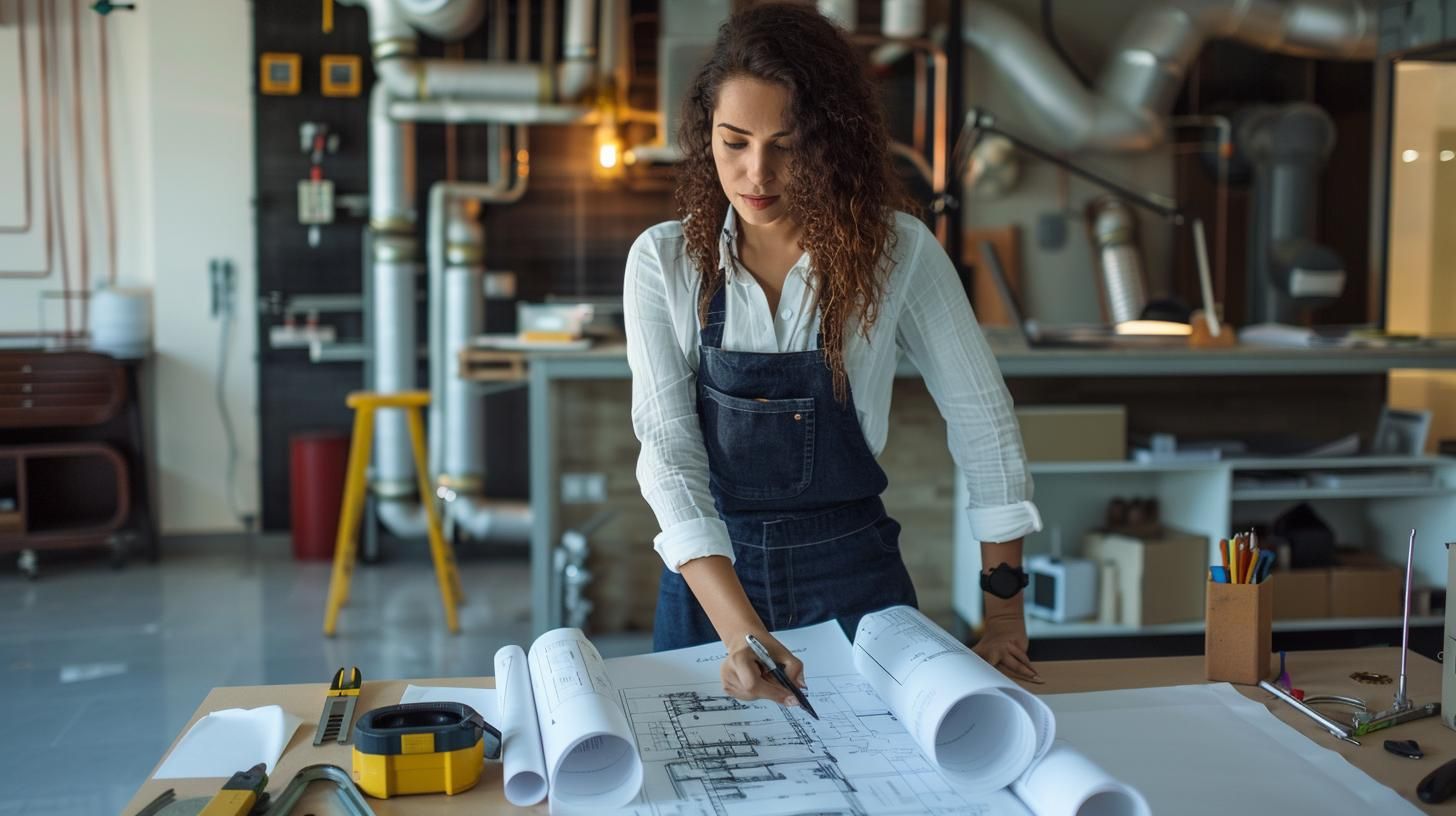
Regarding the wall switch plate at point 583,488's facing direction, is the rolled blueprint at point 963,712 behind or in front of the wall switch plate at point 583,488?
in front

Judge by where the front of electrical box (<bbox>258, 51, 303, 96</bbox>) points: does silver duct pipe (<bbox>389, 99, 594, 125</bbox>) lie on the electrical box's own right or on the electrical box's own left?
on the electrical box's own left

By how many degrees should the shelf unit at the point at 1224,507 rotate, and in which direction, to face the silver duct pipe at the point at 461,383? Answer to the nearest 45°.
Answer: approximately 90° to its right

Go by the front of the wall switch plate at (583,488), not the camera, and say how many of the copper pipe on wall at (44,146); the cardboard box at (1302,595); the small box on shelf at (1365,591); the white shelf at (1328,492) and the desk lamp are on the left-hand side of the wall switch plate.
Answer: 4

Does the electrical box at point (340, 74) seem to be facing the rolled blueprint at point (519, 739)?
yes

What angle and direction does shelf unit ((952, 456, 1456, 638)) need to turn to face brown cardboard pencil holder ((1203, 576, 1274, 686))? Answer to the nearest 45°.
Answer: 0° — it already faces it

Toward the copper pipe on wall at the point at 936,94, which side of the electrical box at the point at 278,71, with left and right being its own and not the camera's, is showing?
left

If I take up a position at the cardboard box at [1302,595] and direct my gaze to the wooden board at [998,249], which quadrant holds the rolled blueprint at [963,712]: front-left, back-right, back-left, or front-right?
back-left

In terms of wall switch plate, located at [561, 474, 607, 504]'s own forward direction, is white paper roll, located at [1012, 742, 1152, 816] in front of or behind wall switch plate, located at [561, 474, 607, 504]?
in front
